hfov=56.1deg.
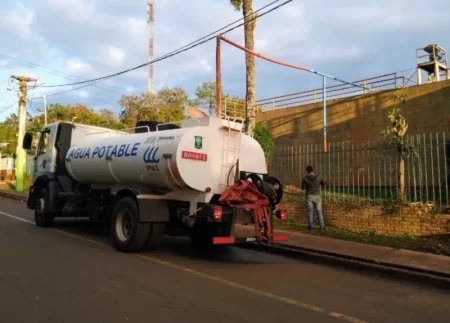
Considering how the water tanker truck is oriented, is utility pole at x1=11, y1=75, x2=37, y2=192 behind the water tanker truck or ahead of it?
ahead

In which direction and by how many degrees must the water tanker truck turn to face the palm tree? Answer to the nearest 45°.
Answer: approximately 90° to its right

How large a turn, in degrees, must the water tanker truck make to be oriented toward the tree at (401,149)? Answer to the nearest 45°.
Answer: approximately 135° to its right

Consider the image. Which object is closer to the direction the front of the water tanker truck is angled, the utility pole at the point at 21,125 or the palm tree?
the utility pole

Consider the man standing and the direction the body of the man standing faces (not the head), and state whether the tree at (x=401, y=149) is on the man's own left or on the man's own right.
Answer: on the man's own right

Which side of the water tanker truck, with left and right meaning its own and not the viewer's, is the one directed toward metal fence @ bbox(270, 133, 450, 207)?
right

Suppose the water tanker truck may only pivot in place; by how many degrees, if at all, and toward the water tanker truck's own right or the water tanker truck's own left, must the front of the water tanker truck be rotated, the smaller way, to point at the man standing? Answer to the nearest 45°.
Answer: approximately 90° to the water tanker truck's own right

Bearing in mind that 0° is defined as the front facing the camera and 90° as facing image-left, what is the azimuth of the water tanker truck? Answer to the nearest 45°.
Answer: approximately 135°

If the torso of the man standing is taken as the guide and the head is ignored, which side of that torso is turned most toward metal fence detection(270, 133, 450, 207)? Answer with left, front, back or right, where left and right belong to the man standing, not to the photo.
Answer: right
